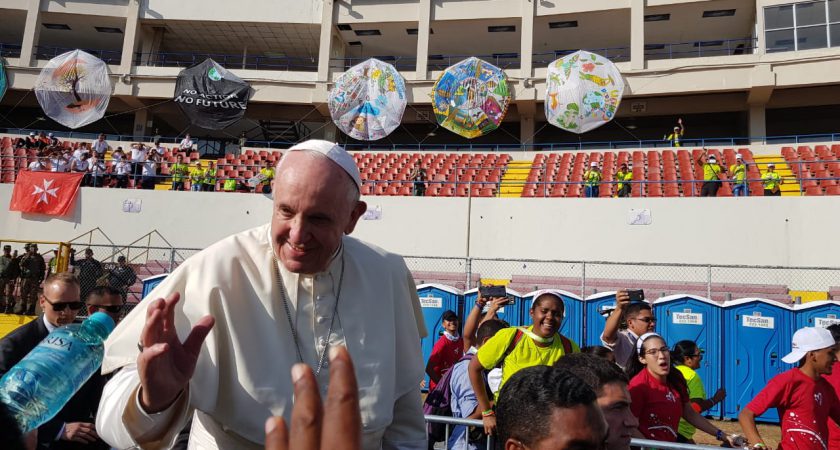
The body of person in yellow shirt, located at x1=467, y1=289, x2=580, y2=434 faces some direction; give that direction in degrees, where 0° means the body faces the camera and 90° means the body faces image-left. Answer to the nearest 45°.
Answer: approximately 0°

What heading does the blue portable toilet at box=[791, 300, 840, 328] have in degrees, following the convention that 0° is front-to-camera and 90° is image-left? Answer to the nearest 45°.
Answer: approximately 0°

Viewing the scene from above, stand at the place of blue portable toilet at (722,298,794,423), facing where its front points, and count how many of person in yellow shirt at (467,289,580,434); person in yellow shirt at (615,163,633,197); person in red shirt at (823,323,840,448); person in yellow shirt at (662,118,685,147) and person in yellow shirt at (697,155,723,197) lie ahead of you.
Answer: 2

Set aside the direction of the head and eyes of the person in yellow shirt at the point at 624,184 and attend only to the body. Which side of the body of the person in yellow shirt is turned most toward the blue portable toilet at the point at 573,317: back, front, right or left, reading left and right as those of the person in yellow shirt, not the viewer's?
front

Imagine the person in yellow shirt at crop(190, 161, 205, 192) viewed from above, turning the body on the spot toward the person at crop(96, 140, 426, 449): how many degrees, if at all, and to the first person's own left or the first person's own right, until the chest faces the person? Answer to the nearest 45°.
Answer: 0° — they already face them

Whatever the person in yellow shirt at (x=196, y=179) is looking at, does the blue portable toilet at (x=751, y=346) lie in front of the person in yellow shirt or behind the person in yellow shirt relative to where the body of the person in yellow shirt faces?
in front
